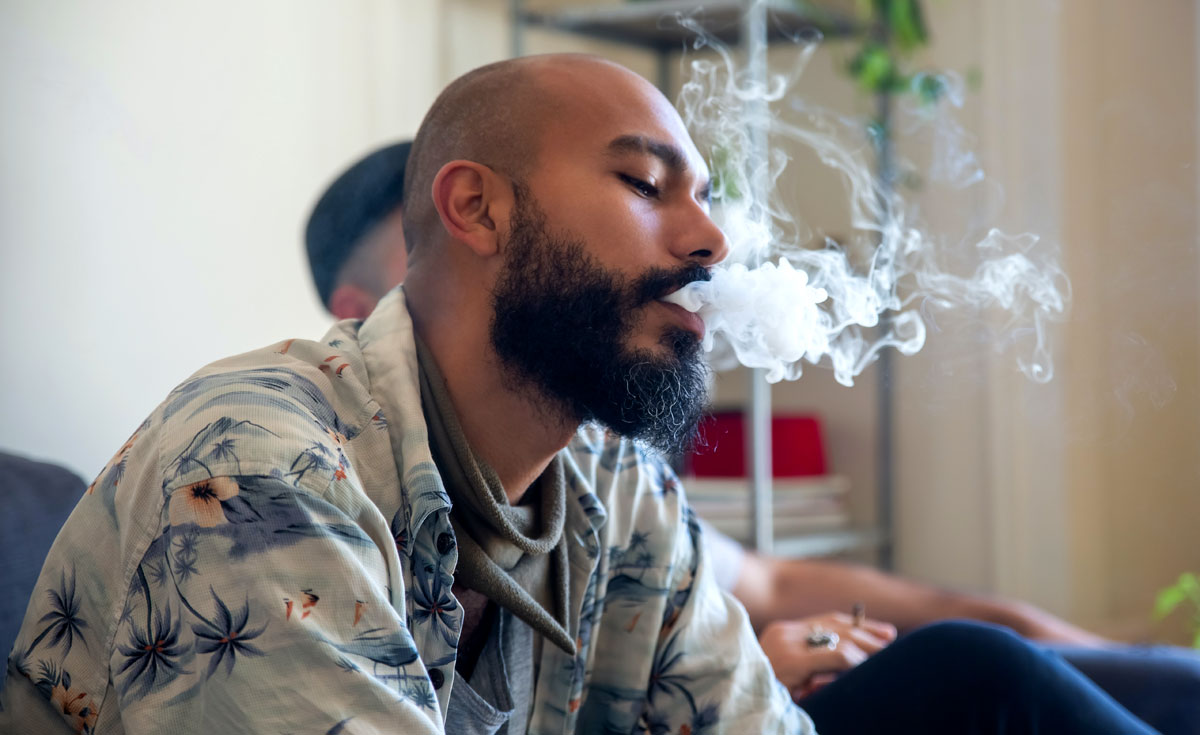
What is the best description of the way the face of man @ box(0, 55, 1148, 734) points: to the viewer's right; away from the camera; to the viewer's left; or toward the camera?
to the viewer's right

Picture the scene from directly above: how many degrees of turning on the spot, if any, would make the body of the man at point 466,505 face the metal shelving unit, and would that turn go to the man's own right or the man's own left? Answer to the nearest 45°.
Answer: approximately 135° to the man's own left

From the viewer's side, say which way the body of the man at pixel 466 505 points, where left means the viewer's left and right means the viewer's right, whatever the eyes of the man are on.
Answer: facing the viewer and to the right of the viewer

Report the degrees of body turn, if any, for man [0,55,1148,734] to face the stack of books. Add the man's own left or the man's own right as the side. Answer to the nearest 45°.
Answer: approximately 135° to the man's own left

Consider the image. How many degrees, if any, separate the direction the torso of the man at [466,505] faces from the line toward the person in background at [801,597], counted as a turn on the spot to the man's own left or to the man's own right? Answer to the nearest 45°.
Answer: approximately 90° to the man's own left
